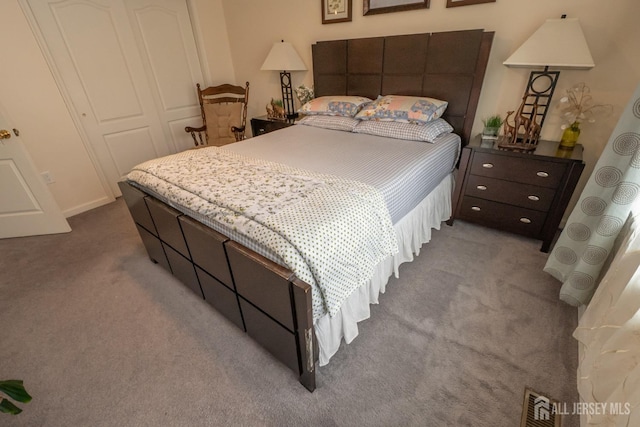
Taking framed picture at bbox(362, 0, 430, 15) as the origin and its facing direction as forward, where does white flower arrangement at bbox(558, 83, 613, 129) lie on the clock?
The white flower arrangement is roughly at 8 o'clock from the framed picture.

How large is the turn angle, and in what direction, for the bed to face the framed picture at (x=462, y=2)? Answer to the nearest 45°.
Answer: approximately 180°

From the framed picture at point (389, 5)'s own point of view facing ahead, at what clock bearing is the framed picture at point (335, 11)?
the framed picture at point (335, 11) is roughly at 2 o'clock from the framed picture at point (389, 5).

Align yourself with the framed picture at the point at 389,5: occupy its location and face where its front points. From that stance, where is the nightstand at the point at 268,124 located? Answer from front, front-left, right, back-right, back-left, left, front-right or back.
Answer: front-right

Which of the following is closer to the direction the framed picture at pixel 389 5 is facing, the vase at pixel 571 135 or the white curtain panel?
the white curtain panel

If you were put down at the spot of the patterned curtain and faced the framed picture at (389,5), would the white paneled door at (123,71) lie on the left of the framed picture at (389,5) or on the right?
left

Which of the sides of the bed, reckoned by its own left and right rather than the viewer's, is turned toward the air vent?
left

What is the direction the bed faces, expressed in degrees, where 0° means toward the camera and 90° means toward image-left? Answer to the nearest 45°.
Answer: approximately 45°

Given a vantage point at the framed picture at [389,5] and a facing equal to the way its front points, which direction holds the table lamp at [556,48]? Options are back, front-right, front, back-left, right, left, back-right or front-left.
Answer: left

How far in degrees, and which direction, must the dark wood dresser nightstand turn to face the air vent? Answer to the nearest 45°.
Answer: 0° — it already faces it

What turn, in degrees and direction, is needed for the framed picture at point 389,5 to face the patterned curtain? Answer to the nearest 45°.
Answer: approximately 90° to its left

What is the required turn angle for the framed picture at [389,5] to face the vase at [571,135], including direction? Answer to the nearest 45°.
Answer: approximately 90° to its left

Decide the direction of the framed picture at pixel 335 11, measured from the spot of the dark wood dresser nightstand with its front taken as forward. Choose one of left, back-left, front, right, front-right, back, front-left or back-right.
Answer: right

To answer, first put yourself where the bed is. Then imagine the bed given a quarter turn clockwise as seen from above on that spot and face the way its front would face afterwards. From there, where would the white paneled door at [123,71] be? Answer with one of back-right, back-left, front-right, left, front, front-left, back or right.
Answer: front
